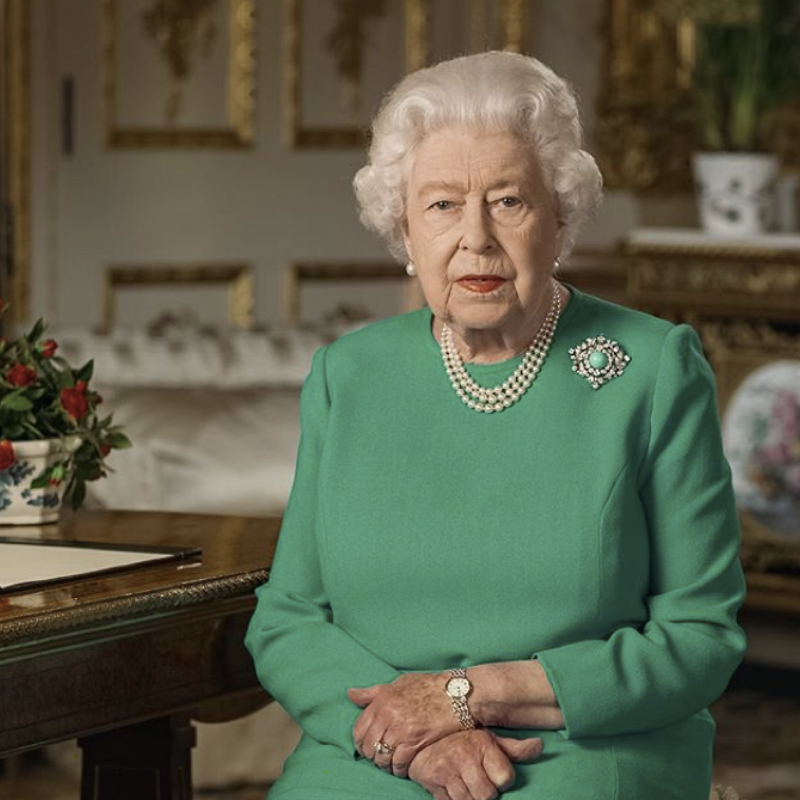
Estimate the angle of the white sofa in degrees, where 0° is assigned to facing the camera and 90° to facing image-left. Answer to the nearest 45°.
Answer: approximately 0°

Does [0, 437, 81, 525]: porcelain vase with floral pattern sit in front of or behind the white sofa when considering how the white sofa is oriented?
in front

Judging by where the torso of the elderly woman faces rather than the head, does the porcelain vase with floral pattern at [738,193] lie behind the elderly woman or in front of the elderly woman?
behind

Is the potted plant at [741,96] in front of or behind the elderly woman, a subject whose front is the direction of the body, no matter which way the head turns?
behind

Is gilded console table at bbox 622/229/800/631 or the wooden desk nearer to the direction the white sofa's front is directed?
the wooden desk

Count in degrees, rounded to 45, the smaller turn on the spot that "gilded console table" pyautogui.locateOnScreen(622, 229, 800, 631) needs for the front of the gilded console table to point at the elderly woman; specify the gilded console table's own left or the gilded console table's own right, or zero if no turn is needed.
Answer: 0° — it already faces them

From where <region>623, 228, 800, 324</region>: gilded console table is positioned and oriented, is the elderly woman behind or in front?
in front

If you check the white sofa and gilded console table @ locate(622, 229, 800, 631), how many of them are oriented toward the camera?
2

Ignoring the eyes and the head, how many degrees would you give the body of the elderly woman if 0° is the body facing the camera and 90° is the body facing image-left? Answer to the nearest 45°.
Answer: approximately 0°
